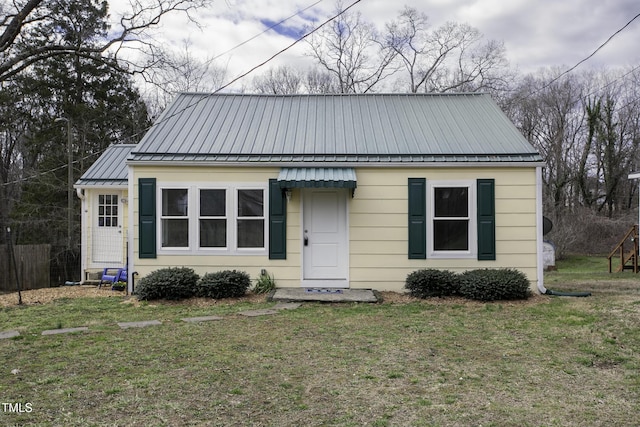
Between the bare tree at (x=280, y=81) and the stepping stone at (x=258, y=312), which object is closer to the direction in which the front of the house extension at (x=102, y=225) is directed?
the stepping stone

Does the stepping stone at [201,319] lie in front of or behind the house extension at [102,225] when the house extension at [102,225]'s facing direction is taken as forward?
in front

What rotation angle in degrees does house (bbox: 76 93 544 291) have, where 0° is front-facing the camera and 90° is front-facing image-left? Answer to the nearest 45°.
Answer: approximately 0°

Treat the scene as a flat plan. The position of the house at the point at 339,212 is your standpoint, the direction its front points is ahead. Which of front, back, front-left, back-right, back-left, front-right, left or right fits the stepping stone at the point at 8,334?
front-right

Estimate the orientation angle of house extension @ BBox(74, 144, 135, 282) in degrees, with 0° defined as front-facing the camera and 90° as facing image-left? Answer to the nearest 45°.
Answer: approximately 0°

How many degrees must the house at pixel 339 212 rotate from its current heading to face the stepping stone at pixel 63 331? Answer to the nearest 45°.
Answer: approximately 45° to its right

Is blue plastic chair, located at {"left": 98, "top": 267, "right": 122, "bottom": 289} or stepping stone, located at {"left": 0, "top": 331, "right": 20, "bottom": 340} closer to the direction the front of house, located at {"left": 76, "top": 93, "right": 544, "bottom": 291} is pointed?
the stepping stone

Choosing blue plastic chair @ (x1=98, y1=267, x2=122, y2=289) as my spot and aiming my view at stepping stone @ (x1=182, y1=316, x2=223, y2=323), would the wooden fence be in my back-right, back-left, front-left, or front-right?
back-right

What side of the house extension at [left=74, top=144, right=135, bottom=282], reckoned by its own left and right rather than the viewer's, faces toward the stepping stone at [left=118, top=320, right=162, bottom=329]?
front

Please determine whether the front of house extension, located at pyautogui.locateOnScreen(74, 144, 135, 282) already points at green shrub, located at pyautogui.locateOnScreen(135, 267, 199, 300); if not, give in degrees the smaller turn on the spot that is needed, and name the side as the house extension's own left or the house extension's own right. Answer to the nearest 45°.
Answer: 0° — it already faces it
